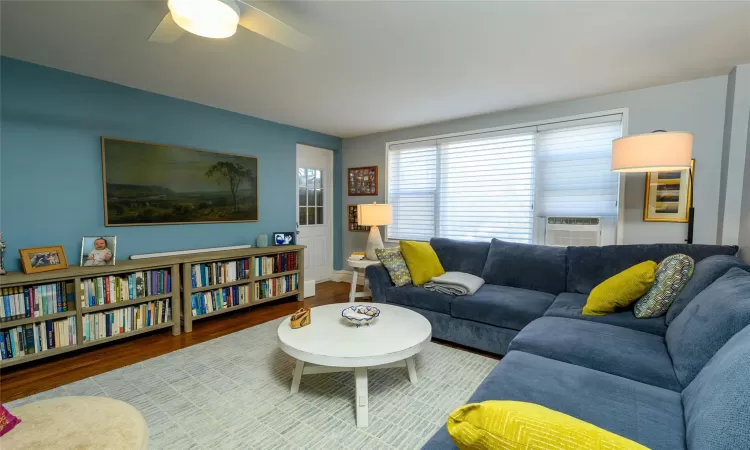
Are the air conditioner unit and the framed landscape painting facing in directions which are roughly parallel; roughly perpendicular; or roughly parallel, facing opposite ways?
roughly perpendicular

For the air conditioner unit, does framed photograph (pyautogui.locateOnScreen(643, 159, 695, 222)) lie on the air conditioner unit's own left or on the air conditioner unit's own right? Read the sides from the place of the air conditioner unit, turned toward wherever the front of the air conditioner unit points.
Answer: on the air conditioner unit's own left

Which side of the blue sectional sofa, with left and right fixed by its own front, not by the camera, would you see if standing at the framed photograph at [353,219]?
right

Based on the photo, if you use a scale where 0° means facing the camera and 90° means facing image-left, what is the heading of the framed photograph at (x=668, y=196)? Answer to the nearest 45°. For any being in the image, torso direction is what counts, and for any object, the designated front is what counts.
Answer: approximately 0°

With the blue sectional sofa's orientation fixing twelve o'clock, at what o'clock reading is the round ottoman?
The round ottoman is roughly at 12 o'clock from the blue sectional sofa.

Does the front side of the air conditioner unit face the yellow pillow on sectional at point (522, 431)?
yes

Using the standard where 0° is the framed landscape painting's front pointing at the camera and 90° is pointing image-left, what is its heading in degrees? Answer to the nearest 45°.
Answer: approximately 315°

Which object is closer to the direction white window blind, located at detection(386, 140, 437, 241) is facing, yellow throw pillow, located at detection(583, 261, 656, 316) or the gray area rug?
the gray area rug

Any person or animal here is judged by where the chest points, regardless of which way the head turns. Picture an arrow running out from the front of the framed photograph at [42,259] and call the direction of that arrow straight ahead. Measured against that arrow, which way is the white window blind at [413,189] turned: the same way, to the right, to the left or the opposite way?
to the right

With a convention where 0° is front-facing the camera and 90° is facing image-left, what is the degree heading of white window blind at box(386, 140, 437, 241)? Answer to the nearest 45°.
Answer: approximately 45°
